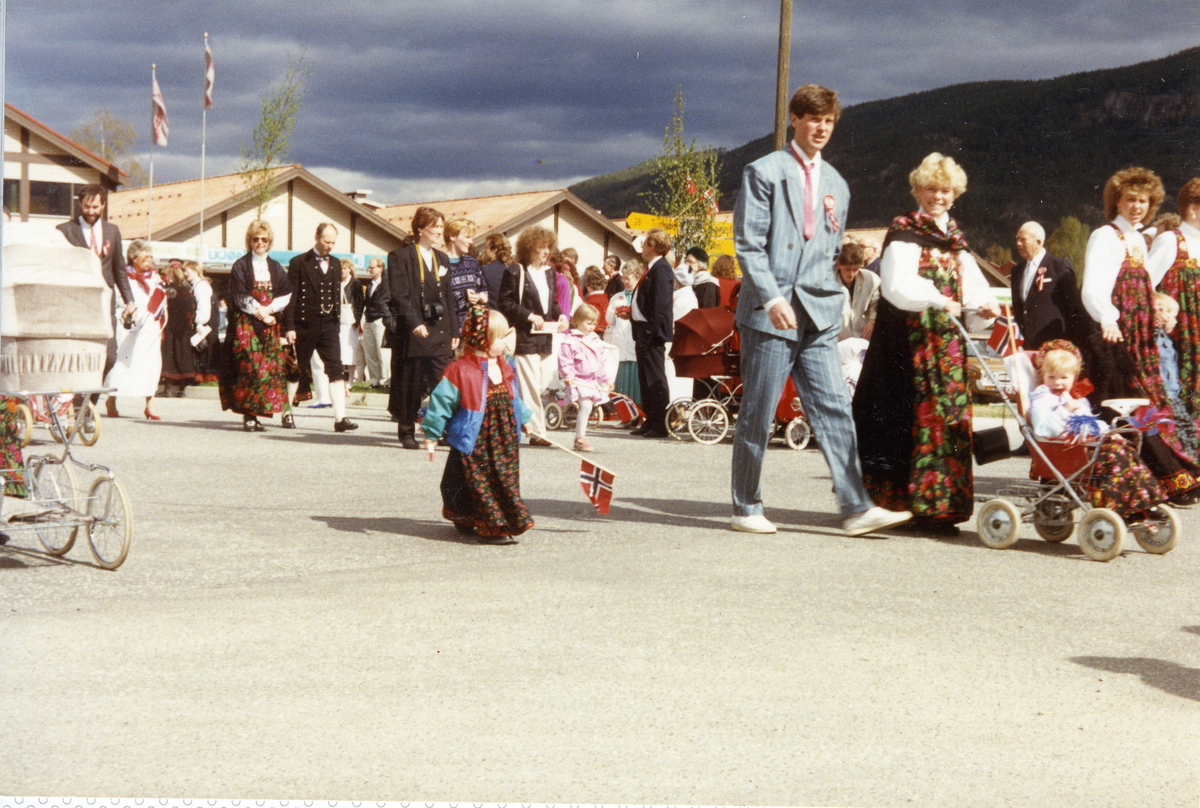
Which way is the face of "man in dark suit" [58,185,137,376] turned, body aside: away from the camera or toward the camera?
toward the camera

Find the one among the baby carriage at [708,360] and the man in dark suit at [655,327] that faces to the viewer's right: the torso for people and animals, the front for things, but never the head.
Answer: the baby carriage

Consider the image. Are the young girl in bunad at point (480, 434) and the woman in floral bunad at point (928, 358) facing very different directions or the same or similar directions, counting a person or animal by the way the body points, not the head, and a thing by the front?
same or similar directions

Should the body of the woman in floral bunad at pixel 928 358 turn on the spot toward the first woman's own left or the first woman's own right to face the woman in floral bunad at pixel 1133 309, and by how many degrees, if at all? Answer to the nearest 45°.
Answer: approximately 90° to the first woman's own left

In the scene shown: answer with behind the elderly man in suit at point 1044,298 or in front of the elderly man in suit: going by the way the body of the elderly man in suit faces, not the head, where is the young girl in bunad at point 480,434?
in front

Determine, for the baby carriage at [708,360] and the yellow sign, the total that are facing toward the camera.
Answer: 1

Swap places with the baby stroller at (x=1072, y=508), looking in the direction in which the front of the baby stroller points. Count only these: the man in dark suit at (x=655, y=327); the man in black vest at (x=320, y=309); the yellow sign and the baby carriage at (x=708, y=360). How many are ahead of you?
0

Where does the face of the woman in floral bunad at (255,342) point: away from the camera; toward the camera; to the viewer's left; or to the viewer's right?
toward the camera

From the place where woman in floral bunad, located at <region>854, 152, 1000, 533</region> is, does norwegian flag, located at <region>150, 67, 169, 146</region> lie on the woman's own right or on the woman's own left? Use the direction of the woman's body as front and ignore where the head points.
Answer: on the woman's own right

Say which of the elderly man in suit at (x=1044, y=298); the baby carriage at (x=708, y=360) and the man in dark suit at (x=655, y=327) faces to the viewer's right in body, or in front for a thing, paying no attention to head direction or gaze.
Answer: the baby carriage

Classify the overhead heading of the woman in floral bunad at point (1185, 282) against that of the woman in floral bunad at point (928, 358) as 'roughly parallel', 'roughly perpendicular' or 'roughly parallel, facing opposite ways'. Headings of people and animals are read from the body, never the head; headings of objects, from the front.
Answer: roughly parallel

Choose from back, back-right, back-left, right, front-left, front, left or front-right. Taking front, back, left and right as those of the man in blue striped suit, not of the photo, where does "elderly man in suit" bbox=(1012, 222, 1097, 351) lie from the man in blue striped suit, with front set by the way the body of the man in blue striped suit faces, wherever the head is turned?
left

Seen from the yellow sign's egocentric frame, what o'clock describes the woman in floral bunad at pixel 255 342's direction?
The woman in floral bunad is roughly at 1 o'clock from the yellow sign.

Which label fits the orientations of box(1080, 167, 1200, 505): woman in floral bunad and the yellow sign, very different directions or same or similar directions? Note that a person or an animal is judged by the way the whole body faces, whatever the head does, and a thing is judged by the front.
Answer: same or similar directions

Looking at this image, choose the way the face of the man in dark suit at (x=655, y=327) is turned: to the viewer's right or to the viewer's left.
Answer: to the viewer's left
